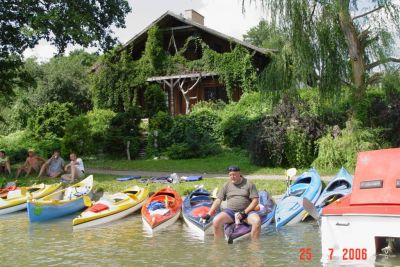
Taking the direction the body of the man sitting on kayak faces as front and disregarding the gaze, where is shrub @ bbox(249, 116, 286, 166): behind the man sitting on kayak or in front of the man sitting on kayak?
behind

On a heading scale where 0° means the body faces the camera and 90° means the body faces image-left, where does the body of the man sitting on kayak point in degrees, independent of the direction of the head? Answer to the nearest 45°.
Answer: approximately 0°

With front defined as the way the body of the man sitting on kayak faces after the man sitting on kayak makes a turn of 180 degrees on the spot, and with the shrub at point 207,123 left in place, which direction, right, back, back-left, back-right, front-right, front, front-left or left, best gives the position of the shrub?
front

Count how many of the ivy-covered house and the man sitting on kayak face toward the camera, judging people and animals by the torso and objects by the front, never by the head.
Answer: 2

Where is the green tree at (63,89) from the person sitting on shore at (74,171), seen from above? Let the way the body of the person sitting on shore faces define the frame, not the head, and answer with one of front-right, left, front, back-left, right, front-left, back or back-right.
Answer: back-right

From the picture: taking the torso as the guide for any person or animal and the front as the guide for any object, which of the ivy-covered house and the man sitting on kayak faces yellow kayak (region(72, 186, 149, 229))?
the ivy-covered house

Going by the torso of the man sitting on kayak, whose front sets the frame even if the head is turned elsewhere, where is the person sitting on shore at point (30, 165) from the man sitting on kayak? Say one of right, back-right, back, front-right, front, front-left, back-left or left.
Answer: back-right

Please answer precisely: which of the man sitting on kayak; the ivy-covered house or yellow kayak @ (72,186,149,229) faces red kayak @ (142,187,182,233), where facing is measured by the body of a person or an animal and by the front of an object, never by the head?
the ivy-covered house

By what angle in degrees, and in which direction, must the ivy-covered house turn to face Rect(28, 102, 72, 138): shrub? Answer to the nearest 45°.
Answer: approximately 90° to its right

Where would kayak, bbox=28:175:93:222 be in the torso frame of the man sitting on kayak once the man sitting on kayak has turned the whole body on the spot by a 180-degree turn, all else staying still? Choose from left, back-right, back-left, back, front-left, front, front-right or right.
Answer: front-left
